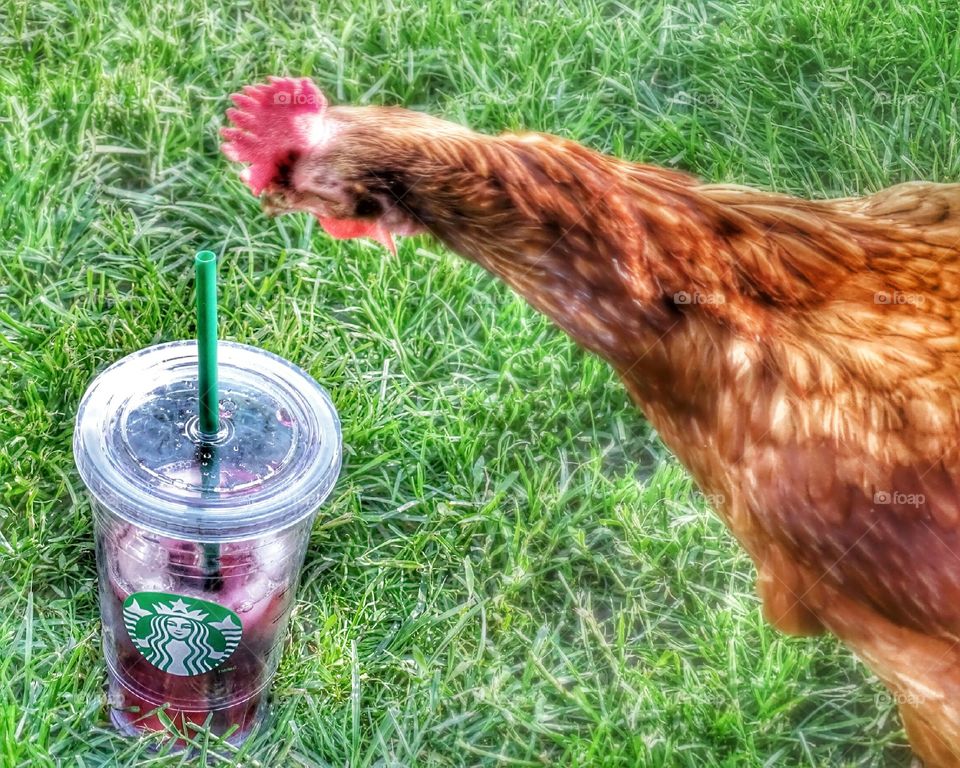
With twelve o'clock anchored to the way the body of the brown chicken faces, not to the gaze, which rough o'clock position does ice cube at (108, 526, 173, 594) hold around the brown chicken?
The ice cube is roughly at 11 o'clock from the brown chicken.

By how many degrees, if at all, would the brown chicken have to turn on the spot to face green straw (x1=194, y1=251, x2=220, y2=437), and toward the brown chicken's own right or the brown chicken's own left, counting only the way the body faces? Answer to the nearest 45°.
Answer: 0° — it already faces it

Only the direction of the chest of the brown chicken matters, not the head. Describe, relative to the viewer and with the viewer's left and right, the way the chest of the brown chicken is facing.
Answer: facing to the left of the viewer

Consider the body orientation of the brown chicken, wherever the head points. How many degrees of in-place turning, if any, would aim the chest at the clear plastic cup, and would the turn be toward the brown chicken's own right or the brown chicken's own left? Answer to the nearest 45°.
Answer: approximately 45° to the brown chicken's own left
